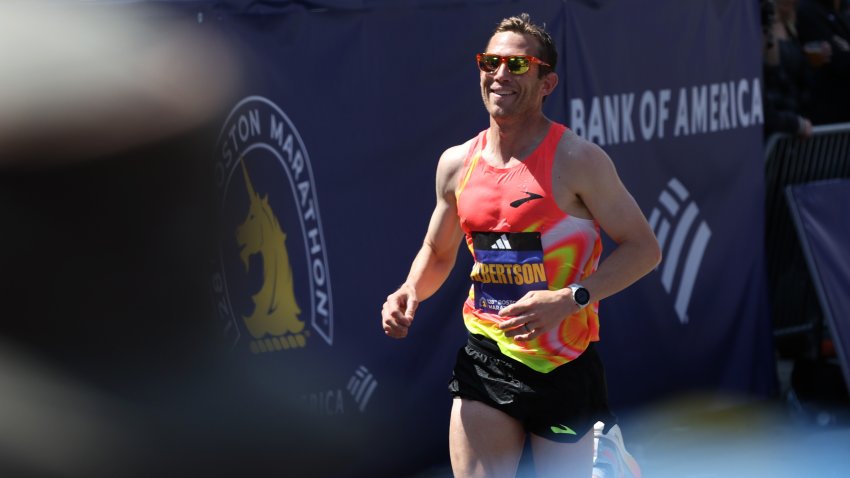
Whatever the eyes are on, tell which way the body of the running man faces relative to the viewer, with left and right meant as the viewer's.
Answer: facing the viewer and to the left of the viewer

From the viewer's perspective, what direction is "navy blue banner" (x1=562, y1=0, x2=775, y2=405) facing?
toward the camera

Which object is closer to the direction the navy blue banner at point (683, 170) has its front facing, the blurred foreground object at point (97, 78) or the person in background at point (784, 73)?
the blurred foreground object

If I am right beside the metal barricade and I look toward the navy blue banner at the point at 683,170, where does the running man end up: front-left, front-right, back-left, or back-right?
front-left

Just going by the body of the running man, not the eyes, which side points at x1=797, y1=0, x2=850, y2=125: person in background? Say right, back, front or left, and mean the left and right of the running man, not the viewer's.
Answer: back

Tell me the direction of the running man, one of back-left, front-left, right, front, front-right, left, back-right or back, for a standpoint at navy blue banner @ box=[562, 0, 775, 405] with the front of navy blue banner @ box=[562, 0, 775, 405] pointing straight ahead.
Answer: front

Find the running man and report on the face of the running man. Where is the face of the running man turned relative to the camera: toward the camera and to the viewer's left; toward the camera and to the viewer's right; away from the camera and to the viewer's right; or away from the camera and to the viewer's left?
toward the camera and to the viewer's left

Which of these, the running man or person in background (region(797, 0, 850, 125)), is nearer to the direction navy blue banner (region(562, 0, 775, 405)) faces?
the running man

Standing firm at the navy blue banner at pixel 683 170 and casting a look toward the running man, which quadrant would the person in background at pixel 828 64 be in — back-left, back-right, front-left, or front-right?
back-left

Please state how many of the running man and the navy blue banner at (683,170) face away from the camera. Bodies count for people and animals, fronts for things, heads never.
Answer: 0

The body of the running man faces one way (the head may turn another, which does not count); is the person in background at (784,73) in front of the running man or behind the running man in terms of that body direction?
behind
